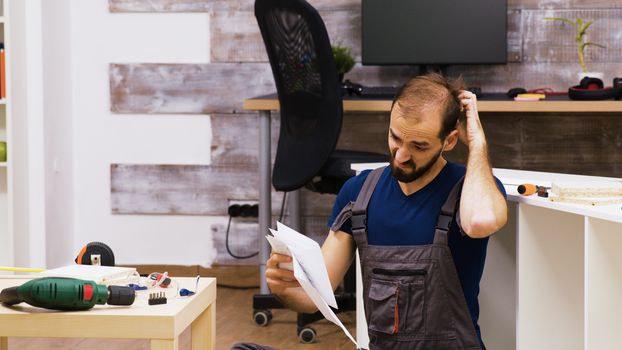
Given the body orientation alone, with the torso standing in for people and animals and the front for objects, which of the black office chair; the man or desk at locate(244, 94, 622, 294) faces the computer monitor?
the black office chair

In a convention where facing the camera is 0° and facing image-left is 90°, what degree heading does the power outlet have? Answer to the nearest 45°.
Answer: approximately 0°

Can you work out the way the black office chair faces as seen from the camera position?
facing away from the viewer and to the right of the viewer

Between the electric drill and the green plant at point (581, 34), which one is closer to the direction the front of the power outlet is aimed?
the electric drill

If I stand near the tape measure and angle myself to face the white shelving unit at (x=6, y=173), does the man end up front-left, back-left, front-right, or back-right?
back-right
